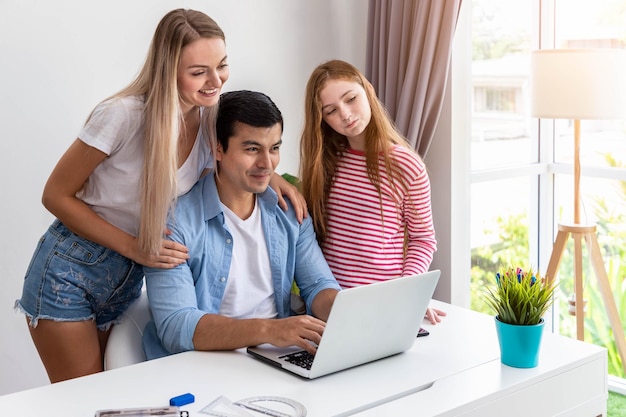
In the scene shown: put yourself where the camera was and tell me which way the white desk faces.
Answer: facing away from the viewer and to the left of the viewer

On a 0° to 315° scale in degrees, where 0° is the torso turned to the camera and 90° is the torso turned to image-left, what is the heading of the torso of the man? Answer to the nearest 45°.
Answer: approximately 315°

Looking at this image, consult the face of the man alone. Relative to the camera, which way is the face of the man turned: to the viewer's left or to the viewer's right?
to the viewer's right

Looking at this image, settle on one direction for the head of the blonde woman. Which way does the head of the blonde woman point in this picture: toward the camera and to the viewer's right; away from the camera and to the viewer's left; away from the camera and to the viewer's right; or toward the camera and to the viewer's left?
toward the camera and to the viewer's right

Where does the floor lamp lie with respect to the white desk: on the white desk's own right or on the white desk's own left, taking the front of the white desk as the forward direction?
on the white desk's own right

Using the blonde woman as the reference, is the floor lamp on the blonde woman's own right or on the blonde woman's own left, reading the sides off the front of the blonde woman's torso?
on the blonde woman's own left

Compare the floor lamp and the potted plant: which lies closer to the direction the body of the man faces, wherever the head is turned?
the potted plant

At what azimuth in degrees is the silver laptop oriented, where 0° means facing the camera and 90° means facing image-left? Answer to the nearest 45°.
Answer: approximately 135°

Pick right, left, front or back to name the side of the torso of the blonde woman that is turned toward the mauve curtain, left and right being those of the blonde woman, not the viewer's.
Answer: left
